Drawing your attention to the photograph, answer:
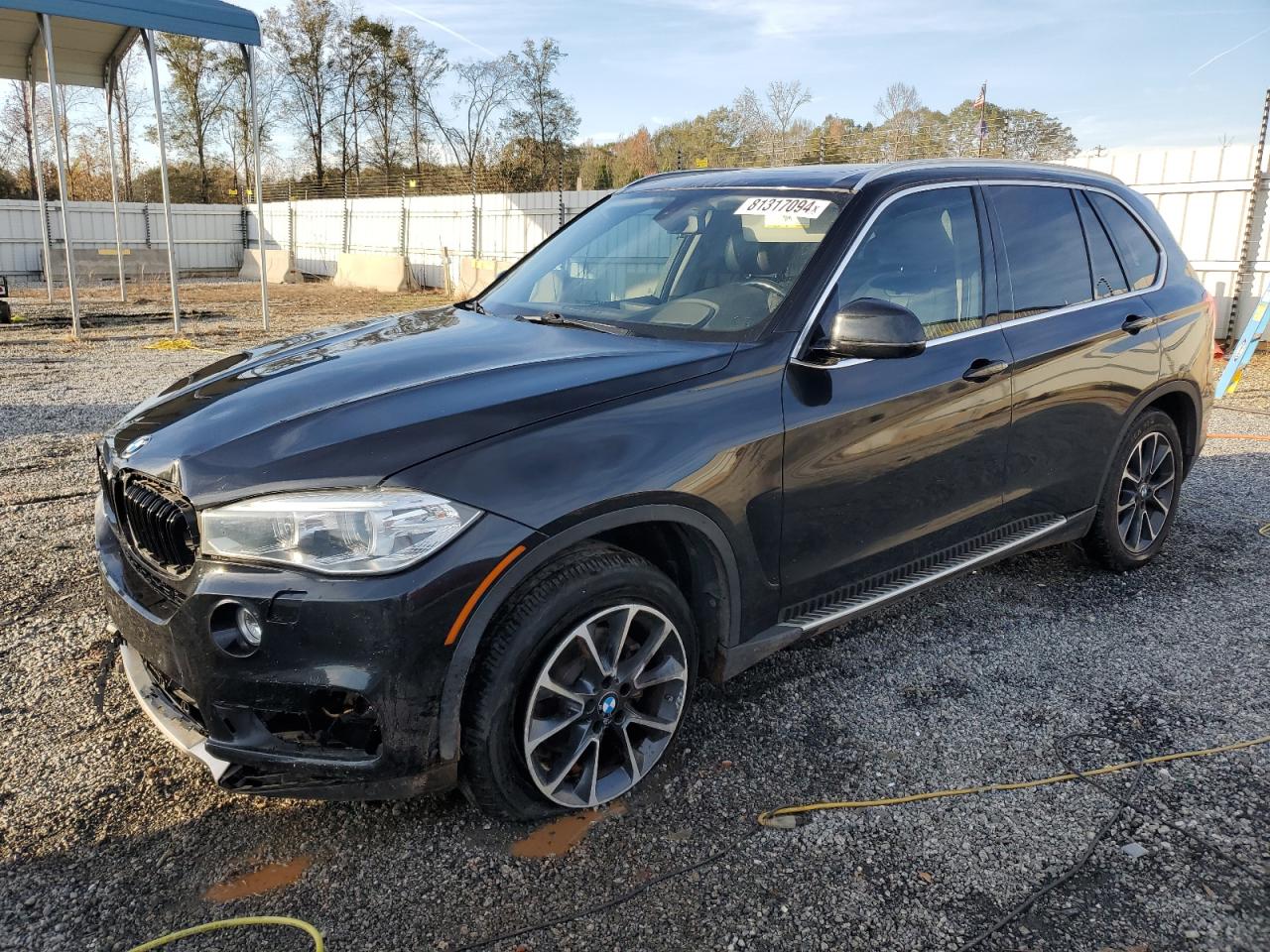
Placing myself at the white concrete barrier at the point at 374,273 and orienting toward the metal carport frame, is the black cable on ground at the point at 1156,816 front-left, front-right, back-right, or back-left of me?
front-left

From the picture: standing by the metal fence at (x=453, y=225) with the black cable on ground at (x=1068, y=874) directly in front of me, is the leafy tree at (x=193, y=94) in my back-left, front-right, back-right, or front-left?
back-right

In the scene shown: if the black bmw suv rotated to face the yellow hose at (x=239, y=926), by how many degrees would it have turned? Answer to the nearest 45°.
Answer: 0° — it already faces it

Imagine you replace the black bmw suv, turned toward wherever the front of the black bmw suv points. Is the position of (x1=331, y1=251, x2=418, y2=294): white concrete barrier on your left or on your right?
on your right

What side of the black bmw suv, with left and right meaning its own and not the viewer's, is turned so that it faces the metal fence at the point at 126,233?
right

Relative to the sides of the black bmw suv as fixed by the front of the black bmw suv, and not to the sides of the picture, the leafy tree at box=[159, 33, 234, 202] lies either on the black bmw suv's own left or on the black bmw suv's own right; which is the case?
on the black bmw suv's own right

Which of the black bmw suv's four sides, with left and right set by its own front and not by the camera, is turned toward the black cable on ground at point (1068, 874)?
left

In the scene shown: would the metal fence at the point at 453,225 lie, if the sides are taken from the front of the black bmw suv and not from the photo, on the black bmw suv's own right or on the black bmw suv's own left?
on the black bmw suv's own right
